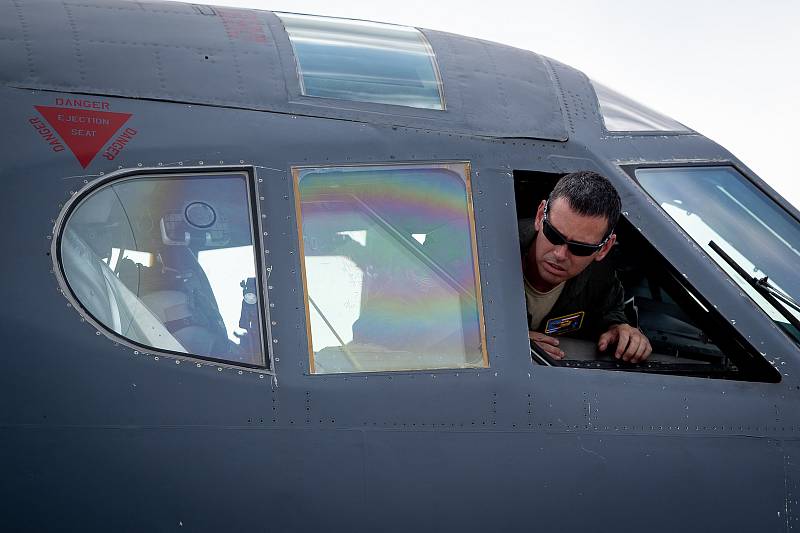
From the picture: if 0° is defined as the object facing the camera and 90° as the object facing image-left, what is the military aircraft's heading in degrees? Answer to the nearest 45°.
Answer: approximately 270°

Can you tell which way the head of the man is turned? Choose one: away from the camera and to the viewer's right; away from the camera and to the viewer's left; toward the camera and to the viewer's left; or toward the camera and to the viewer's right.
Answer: toward the camera and to the viewer's left
